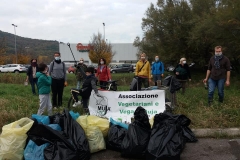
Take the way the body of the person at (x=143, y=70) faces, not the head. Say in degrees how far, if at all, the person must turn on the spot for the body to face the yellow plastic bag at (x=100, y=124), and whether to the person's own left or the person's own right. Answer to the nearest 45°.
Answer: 0° — they already face it

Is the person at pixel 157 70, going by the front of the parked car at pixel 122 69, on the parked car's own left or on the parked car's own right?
on the parked car's own left

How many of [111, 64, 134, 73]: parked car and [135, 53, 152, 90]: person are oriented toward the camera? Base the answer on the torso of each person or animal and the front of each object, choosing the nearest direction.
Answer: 1

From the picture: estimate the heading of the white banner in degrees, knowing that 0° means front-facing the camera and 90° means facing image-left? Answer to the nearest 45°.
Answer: approximately 0°

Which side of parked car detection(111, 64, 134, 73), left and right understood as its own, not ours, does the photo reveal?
left

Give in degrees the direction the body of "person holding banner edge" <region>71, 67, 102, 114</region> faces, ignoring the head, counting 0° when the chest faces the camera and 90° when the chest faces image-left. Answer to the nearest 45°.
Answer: approximately 45°

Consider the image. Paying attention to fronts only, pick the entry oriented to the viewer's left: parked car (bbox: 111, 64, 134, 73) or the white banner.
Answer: the parked car

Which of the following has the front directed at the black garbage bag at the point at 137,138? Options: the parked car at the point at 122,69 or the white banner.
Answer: the white banner
